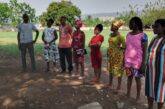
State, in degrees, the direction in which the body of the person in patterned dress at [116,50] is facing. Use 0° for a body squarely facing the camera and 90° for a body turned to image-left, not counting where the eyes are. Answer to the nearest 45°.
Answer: approximately 45°

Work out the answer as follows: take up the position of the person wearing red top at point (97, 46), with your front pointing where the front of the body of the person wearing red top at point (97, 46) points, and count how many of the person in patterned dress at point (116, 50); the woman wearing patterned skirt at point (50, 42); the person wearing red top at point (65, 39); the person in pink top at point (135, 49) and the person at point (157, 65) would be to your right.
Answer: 2

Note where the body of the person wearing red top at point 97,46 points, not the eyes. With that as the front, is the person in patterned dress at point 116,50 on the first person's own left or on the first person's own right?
on the first person's own left

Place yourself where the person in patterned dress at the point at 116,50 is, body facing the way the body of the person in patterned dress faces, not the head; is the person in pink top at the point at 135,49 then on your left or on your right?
on your left

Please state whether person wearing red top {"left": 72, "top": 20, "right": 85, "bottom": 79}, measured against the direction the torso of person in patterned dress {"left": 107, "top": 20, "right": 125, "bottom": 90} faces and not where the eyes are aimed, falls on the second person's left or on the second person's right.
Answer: on the second person's right

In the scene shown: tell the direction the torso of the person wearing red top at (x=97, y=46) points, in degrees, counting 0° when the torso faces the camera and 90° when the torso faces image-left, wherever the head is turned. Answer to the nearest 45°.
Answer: approximately 45°
